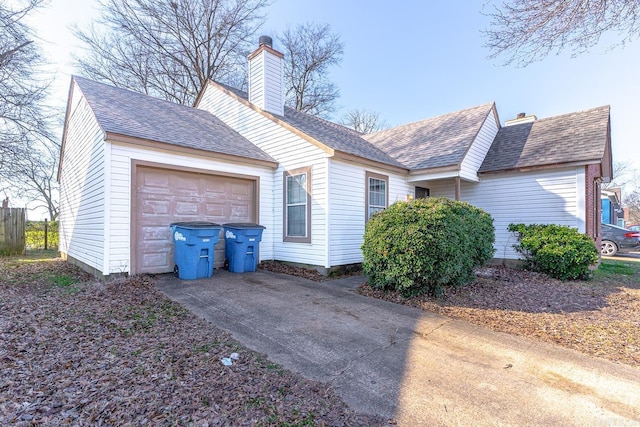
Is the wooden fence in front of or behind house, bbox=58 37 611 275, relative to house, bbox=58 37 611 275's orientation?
behind

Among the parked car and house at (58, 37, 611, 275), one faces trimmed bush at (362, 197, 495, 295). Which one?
the house

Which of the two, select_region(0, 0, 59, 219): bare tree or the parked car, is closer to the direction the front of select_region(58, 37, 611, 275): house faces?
the parked car

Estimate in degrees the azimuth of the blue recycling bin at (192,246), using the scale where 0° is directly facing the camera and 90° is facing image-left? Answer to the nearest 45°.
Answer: approximately 315°

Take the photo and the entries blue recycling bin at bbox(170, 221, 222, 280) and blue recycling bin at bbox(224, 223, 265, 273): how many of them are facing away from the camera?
0

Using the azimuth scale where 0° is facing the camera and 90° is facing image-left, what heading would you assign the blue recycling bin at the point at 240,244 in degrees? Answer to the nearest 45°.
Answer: approximately 315°

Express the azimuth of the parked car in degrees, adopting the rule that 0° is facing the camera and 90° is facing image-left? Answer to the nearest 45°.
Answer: approximately 135°

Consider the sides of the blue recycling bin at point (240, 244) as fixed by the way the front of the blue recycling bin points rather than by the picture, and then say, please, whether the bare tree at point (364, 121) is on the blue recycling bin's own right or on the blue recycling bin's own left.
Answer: on the blue recycling bin's own left

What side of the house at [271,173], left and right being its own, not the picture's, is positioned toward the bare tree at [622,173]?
left
